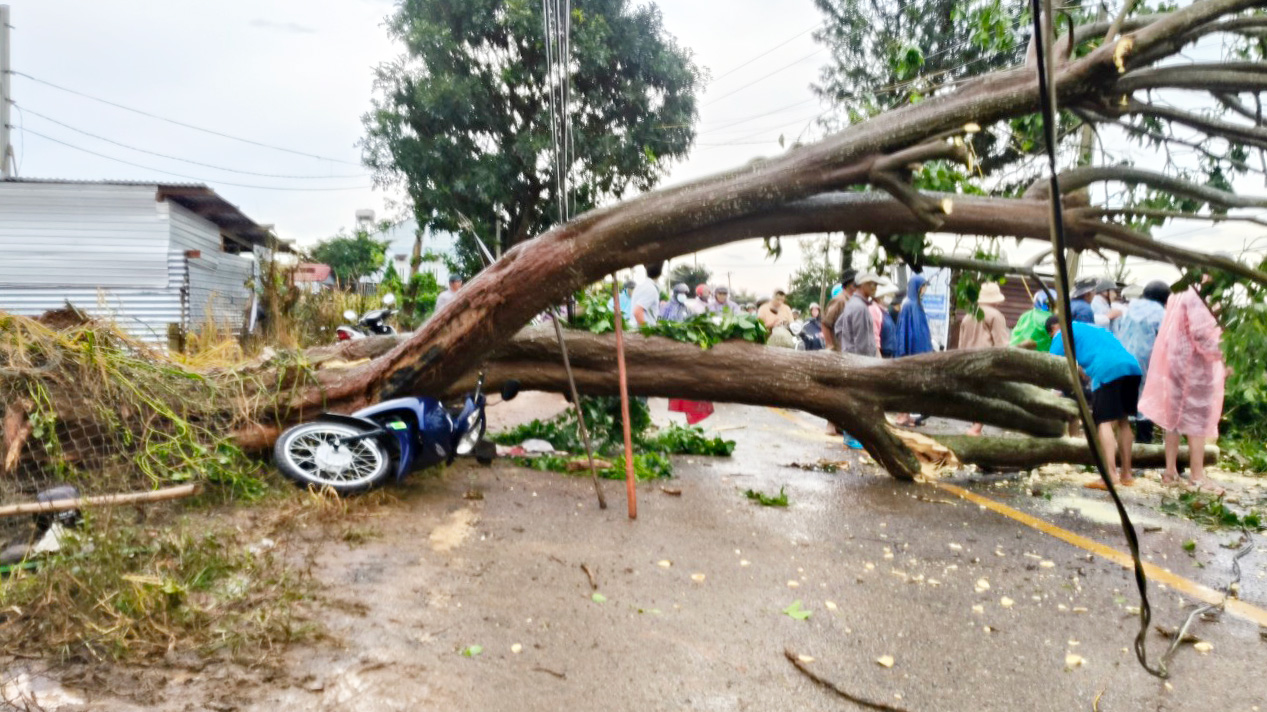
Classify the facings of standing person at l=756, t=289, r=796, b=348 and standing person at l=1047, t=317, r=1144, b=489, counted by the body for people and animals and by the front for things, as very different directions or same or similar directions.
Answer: very different directions

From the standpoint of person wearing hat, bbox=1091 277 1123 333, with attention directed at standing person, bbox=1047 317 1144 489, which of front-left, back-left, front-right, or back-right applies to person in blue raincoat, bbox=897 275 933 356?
front-right

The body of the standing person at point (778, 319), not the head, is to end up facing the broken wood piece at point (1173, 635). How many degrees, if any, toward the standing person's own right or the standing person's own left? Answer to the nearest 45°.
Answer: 0° — they already face it

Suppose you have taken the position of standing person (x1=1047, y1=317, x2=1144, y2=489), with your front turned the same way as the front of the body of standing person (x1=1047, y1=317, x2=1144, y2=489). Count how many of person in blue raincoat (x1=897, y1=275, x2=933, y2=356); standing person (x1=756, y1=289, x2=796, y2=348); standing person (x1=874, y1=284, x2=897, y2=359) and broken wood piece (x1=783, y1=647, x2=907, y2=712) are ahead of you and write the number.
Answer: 3

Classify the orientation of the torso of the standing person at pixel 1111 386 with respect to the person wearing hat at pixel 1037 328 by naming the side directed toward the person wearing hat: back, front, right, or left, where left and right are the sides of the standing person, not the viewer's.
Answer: front

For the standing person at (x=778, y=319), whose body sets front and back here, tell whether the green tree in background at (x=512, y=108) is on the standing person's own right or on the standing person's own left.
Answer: on the standing person's own right

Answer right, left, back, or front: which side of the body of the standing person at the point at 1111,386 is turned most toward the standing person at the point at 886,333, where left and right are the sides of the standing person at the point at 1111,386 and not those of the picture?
front

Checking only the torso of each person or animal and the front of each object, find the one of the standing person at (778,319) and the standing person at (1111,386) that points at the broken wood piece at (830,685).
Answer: the standing person at (778,319)

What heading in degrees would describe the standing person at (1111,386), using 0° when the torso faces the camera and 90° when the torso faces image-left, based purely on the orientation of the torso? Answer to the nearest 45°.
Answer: approximately 135°

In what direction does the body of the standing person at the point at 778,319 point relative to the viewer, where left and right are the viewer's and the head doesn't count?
facing the viewer

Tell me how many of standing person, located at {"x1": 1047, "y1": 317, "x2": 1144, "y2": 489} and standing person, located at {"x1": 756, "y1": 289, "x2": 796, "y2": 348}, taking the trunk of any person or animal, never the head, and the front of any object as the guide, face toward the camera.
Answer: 1
